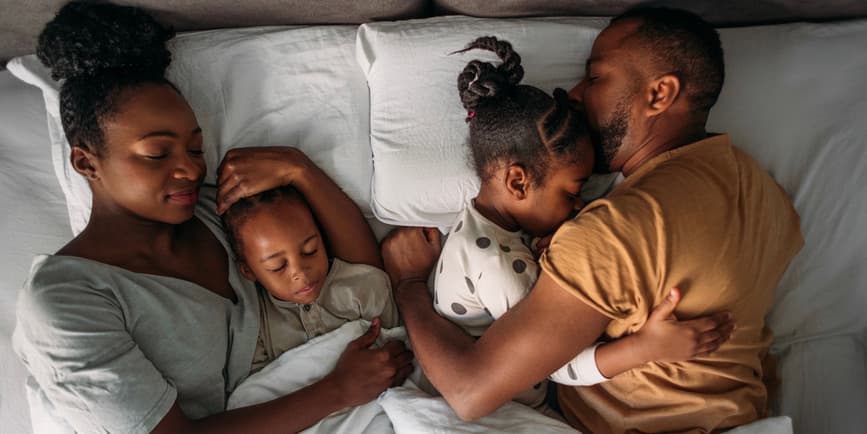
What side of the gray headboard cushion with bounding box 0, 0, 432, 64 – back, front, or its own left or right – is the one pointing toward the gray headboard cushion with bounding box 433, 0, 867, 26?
left

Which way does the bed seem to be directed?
toward the camera

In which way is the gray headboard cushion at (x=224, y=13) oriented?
toward the camera

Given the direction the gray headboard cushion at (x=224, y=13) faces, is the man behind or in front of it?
in front

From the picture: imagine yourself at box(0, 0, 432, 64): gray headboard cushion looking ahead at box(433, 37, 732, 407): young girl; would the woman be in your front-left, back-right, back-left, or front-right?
front-right
